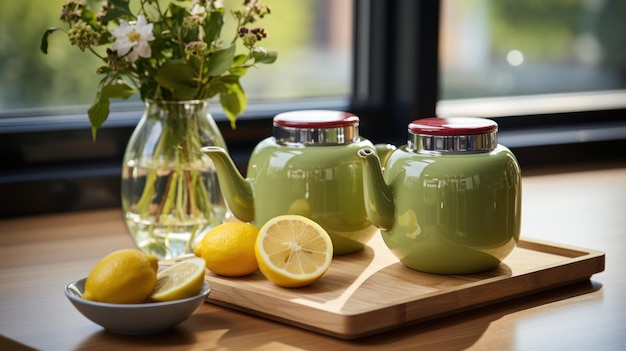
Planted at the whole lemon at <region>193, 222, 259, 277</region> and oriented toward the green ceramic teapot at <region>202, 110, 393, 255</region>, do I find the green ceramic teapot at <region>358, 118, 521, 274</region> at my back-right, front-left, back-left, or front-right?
front-right

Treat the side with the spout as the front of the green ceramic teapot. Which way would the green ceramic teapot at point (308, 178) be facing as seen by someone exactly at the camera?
facing to the left of the viewer

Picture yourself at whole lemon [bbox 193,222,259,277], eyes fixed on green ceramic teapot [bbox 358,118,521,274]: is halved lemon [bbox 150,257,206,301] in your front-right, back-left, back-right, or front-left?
back-right
